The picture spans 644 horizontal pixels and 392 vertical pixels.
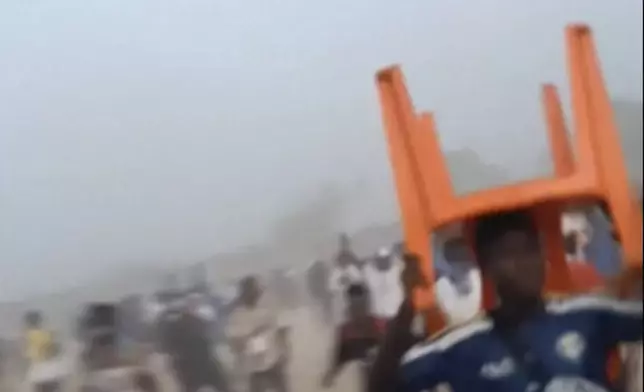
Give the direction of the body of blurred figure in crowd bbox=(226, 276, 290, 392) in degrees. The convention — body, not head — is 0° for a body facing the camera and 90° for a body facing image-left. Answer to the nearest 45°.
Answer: approximately 0°
